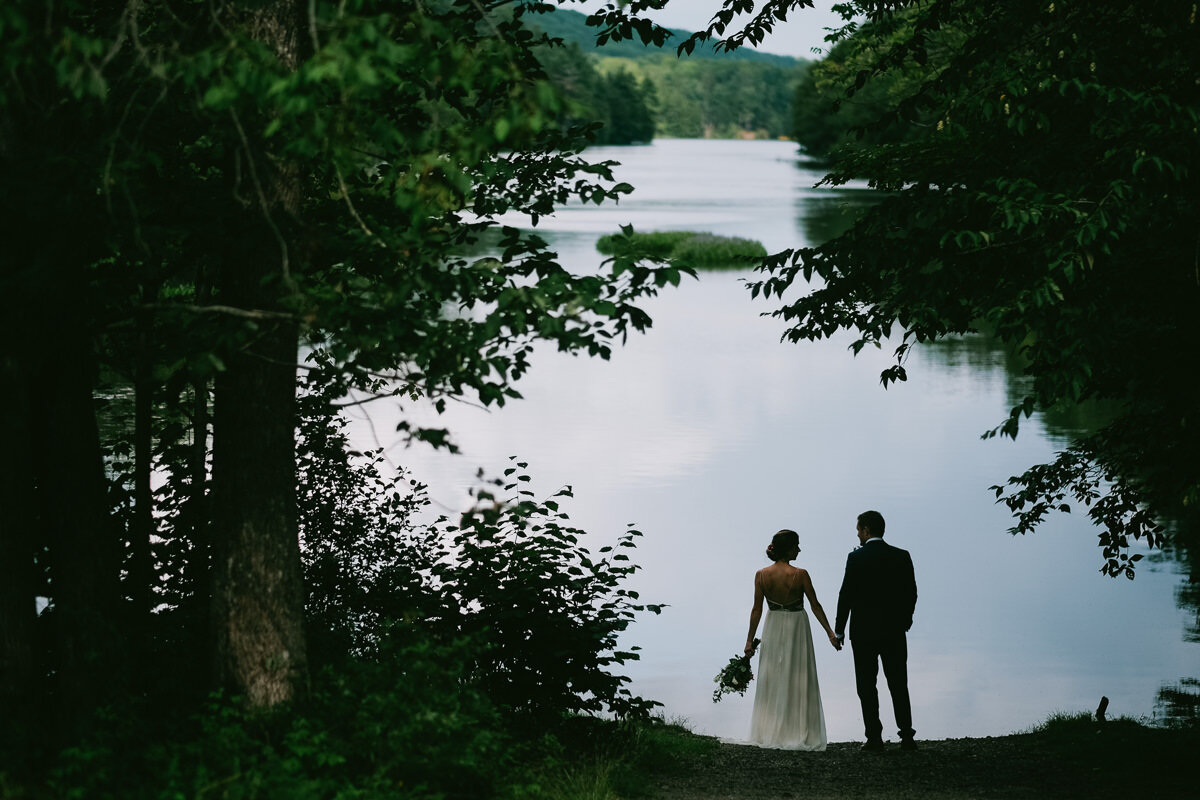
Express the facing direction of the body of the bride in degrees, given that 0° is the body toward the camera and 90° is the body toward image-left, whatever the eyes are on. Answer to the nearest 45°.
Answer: approximately 180°

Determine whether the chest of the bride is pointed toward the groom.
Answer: no

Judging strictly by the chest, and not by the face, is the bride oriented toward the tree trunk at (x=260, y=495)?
no

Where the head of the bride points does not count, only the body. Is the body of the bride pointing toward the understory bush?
no

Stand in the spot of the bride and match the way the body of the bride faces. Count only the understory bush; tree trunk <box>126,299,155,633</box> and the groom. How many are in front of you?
0

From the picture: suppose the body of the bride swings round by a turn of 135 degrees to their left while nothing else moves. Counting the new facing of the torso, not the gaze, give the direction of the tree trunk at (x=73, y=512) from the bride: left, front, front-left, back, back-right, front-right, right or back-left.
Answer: front

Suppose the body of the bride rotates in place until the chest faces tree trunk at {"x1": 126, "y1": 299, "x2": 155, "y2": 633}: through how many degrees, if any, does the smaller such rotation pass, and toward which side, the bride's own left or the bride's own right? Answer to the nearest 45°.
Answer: approximately 135° to the bride's own left
